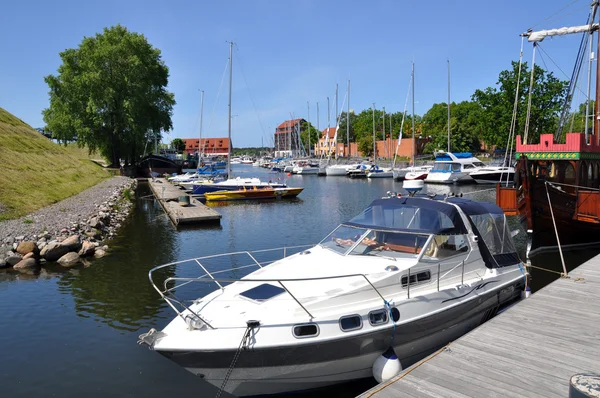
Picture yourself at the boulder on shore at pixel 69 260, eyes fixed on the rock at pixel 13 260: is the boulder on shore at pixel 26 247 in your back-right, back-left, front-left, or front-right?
front-right

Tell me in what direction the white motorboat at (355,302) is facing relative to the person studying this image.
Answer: facing the viewer and to the left of the viewer

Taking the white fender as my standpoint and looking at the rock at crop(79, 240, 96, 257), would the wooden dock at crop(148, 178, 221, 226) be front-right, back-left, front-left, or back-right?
front-right

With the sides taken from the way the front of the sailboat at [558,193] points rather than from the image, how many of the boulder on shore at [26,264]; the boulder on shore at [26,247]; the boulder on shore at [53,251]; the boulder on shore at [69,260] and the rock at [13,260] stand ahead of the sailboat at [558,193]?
5

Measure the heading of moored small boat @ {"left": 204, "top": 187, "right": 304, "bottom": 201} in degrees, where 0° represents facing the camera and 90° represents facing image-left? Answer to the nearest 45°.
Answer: approximately 270°

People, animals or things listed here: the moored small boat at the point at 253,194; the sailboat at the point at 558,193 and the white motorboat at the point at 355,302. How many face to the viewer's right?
1

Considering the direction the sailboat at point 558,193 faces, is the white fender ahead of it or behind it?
ahead

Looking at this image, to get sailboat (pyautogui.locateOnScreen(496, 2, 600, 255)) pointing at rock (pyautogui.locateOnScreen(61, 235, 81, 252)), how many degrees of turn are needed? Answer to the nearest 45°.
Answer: approximately 135° to its left

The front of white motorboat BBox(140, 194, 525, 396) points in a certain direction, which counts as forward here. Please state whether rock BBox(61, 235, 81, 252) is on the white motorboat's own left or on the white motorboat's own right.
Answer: on the white motorboat's own right

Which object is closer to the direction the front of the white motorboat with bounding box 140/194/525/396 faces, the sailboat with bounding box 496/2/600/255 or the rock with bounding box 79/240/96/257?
the rock
